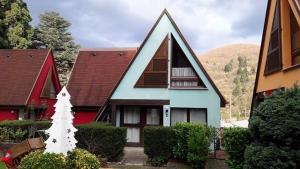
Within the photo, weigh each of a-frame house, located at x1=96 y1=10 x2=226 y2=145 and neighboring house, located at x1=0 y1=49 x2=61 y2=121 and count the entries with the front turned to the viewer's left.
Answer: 0

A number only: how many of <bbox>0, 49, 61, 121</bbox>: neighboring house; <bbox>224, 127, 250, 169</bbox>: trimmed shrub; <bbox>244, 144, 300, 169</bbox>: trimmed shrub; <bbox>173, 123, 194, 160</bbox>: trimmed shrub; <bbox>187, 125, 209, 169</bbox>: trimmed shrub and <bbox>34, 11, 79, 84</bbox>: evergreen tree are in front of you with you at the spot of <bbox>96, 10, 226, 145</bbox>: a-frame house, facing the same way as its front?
4

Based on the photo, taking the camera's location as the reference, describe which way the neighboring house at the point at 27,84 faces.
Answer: facing the viewer and to the right of the viewer

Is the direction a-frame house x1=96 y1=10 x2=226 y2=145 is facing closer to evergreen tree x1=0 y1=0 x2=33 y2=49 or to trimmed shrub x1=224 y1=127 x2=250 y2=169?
the trimmed shrub

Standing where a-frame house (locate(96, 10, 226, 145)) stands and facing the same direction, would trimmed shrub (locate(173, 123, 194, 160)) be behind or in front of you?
in front

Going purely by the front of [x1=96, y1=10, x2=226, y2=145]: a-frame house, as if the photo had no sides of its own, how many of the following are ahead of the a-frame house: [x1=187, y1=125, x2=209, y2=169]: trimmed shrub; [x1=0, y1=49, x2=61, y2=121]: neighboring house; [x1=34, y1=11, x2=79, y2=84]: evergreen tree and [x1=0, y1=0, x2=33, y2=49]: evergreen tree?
1

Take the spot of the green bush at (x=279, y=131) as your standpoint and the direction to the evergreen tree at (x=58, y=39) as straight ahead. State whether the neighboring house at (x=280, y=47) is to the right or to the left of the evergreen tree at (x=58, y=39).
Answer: right

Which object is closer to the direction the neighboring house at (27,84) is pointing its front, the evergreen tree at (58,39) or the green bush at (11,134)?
the green bush

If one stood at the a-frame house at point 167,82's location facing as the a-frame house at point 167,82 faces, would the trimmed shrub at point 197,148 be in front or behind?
in front

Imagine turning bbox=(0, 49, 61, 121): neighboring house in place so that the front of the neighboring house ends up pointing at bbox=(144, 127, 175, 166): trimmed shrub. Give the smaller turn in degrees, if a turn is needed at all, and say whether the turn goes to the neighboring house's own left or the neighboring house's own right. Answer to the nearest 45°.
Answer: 0° — it already faces it

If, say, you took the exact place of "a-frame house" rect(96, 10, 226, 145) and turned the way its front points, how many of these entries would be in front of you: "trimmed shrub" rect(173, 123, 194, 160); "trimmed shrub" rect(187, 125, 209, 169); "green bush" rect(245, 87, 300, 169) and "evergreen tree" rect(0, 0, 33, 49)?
3

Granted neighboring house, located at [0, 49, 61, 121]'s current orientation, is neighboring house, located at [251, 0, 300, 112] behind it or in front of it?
in front
